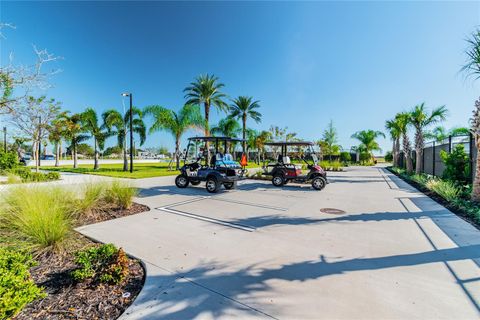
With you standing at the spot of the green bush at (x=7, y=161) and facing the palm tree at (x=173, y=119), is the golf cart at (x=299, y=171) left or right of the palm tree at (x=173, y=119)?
right

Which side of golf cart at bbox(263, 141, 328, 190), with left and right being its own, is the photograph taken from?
right

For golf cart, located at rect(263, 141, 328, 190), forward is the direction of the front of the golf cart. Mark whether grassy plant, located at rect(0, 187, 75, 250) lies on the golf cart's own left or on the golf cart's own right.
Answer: on the golf cart's own right

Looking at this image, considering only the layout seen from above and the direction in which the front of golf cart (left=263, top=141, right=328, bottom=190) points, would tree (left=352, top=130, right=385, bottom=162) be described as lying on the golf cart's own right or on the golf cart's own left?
on the golf cart's own left

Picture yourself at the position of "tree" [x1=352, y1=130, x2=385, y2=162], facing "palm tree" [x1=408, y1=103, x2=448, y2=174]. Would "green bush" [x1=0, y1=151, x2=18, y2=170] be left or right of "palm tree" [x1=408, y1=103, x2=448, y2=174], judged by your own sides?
right
